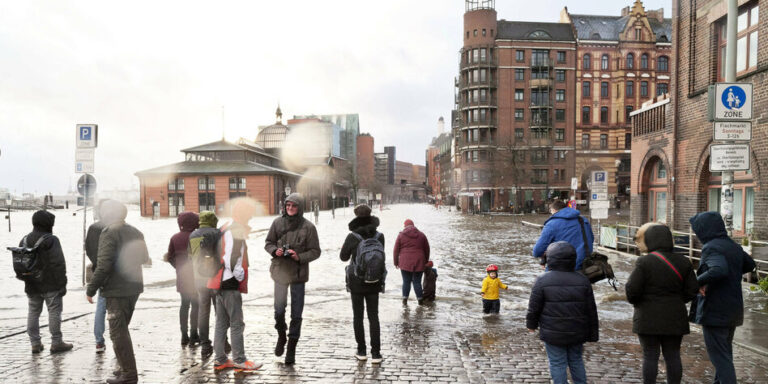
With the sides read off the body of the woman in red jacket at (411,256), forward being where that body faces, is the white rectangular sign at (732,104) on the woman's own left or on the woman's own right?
on the woman's own right

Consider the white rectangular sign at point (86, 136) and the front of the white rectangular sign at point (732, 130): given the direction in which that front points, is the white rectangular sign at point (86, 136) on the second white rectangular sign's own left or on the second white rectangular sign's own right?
on the second white rectangular sign's own right

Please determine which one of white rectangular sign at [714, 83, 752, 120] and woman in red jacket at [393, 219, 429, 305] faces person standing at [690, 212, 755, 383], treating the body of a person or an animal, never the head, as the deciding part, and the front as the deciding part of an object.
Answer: the white rectangular sign

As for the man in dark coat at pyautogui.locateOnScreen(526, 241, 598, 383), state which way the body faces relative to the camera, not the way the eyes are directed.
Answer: away from the camera

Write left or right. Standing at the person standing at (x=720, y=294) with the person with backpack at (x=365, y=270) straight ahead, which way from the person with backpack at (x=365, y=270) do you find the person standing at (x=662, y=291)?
left

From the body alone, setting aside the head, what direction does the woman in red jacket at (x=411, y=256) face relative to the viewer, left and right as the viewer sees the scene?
facing away from the viewer

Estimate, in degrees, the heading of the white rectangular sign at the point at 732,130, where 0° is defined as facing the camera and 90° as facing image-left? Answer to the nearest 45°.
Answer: approximately 0°

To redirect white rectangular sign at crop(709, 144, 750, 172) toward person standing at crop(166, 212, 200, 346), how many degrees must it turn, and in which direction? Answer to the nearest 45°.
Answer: approximately 45° to its right

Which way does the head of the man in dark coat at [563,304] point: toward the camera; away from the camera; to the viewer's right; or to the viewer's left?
away from the camera

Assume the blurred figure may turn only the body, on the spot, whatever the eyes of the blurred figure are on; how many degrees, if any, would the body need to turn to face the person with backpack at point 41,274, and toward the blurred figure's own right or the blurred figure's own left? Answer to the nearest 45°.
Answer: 0° — they already face them

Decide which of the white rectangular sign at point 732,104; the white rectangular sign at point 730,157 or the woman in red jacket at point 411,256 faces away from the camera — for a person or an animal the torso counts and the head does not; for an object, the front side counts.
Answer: the woman in red jacket
